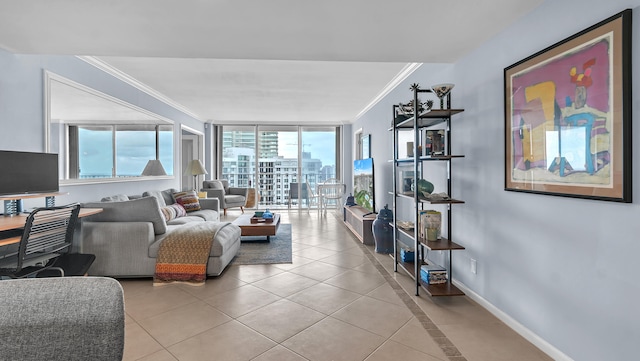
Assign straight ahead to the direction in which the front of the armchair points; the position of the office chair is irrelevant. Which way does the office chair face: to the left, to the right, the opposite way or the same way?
the opposite way

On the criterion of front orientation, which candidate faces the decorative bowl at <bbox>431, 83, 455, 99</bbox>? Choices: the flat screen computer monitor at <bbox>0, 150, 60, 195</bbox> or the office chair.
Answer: the flat screen computer monitor

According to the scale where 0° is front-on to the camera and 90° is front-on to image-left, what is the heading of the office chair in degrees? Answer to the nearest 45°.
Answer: approximately 135°

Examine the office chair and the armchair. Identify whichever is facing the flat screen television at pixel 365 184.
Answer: the armchair

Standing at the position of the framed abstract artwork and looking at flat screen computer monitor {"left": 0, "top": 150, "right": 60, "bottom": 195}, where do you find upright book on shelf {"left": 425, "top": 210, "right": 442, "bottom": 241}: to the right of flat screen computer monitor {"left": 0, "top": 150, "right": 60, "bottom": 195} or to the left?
right

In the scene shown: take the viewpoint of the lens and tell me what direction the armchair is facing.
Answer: facing the viewer and to the right of the viewer

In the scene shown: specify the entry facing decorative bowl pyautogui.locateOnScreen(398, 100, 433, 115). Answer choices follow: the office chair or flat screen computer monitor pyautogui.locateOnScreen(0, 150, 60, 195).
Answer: the flat screen computer monitor

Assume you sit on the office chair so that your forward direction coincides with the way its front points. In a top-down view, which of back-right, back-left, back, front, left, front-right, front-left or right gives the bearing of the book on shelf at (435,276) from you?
back

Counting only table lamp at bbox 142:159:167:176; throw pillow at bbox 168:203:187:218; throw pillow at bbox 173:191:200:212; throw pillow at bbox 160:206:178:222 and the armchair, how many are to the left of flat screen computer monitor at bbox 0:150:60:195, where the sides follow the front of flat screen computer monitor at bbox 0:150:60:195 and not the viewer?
5

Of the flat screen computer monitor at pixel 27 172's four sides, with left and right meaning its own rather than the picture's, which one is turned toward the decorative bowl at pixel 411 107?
front

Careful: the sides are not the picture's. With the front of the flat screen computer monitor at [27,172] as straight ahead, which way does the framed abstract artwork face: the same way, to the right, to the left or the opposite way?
the opposite way

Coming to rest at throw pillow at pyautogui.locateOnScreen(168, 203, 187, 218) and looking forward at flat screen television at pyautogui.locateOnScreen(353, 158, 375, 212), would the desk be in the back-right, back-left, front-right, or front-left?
back-right

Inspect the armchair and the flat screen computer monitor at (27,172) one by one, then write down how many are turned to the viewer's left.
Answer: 0

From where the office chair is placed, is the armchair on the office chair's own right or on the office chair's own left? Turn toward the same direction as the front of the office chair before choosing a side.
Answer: on the office chair's own right

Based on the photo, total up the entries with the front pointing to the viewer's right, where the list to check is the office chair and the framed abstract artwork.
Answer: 0

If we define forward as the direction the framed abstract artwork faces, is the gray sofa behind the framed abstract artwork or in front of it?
in front

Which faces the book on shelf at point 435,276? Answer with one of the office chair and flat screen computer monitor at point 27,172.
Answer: the flat screen computer monitor
